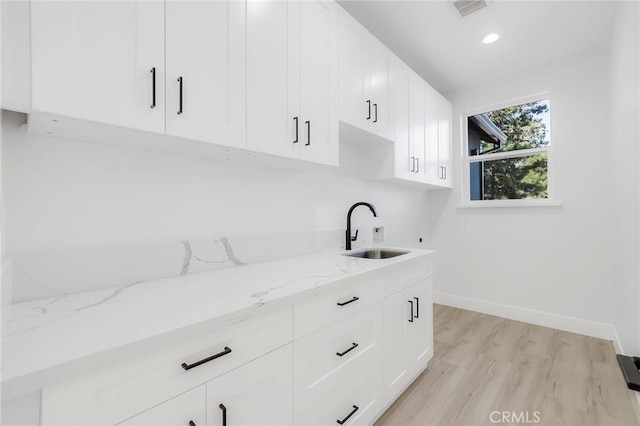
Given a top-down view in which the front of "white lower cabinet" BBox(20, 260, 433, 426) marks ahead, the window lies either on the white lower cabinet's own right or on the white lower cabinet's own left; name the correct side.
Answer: on the white lower cabinet's own left

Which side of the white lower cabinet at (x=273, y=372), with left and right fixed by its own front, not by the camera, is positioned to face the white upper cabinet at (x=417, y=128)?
left

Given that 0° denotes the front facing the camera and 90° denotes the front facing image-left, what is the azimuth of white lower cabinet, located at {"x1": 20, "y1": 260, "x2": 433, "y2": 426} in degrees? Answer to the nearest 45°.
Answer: approximately 315°
